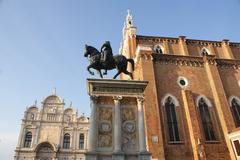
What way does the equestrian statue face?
to the viewer's left

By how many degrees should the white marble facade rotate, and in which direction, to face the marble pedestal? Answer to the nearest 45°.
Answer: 0° — it already faces it

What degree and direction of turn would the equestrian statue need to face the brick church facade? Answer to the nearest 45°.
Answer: approximately 135° to its right

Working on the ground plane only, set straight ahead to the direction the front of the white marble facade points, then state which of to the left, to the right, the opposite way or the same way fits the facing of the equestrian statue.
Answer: to the right

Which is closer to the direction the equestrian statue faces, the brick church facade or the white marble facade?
the white marble facade

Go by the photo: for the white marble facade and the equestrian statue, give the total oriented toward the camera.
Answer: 1

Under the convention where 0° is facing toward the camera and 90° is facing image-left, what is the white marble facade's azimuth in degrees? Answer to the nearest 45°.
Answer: approximately 0°
